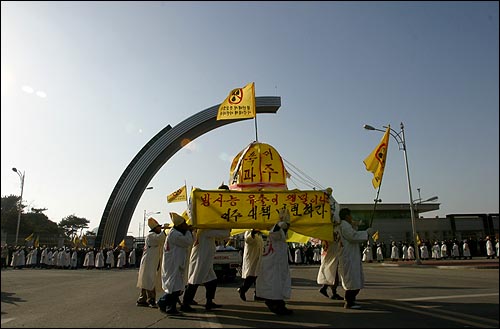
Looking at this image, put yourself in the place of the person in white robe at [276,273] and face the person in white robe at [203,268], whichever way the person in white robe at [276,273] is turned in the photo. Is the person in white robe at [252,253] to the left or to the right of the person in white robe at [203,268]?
right

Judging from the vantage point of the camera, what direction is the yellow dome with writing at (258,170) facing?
facing the viewer

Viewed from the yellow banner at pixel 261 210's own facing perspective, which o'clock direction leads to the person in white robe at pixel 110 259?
The person in white robe is roughly at 5 o'clock from the yellow banner.

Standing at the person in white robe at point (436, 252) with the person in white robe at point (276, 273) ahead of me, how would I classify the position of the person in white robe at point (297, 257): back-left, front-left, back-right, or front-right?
front-right

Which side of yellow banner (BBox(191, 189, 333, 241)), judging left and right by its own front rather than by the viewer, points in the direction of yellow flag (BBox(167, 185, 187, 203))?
back
